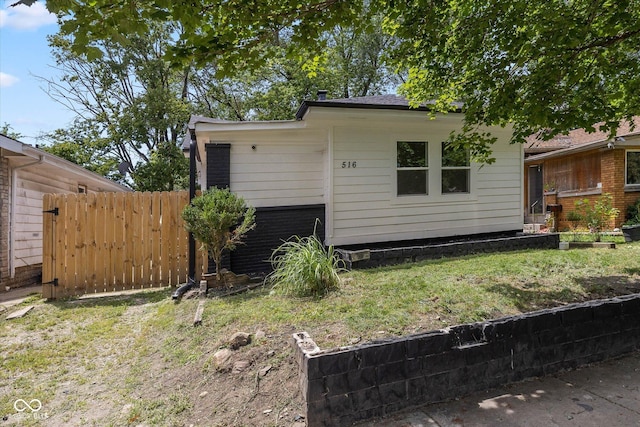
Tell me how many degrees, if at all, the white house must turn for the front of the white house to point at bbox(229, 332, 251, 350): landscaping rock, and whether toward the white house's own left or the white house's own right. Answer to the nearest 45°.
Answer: approximately 45° to the white house's own right

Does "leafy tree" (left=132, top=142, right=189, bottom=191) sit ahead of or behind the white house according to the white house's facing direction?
behind

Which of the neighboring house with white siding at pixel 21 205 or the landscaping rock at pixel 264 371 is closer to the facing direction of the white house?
the landscaping rock

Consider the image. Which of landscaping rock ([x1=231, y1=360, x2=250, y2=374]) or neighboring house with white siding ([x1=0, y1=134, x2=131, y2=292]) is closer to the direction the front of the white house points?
the landscaping rock

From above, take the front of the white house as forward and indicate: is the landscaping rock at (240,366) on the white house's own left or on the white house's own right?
on the white house's own right

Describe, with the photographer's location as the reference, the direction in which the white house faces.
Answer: facing the viewer and to the right of the viewer

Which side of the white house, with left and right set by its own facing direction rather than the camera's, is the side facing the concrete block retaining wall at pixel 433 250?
front

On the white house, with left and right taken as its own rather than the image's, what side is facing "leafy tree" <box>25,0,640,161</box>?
front

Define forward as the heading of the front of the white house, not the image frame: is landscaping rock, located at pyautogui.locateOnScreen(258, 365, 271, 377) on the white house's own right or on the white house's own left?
on the white house's own right

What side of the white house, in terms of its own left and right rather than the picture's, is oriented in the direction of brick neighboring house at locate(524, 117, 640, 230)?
left

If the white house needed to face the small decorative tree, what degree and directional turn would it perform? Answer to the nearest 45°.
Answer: approximately 90° to its right
